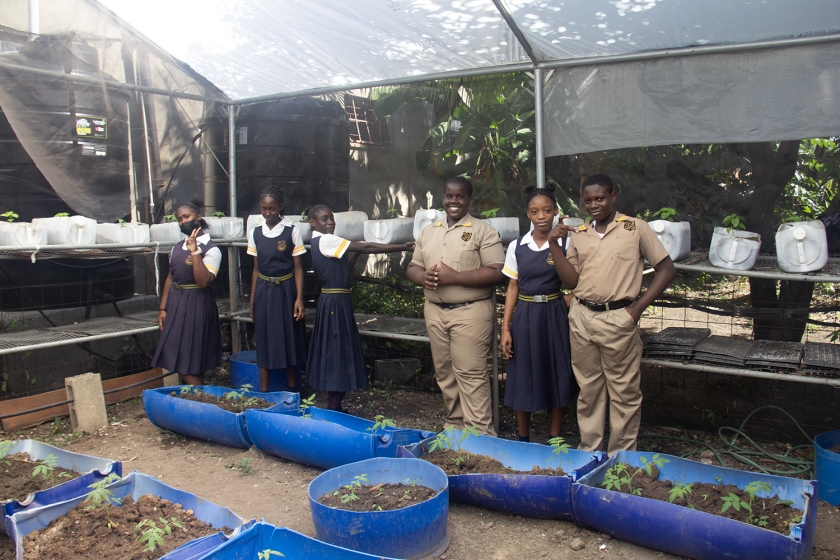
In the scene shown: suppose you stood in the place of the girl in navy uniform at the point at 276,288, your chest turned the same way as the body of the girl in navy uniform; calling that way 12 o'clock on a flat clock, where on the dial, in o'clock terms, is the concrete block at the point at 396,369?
The concrete block is roughly at 8 o'clock from the girl in navy uniform.

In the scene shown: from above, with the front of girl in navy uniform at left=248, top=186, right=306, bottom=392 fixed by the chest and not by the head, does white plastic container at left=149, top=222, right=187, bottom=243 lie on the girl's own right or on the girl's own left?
on the girl's own right

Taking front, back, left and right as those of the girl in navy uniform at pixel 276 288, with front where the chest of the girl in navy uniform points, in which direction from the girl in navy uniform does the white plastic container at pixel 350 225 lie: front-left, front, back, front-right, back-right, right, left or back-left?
left

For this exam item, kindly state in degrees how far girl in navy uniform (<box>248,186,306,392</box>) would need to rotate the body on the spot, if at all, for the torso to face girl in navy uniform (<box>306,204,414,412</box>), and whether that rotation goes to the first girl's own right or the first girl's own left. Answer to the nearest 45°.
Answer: approximately 45° to the first girl's own left

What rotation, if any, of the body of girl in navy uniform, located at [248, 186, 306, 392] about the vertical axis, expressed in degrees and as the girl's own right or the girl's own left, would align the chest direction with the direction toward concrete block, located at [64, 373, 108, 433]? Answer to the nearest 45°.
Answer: approximately 90° to the girl's own right

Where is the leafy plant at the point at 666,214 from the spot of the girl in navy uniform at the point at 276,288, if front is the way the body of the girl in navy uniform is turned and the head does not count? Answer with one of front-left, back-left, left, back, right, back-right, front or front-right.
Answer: front-left

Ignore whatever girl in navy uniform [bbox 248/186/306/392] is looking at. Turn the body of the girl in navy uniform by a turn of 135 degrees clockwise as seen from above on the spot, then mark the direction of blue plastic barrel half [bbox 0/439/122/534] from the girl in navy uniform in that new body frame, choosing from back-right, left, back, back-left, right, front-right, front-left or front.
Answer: left

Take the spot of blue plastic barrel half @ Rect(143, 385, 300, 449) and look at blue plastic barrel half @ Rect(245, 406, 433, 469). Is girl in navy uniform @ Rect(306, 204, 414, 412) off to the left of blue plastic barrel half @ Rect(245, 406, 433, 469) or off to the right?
left

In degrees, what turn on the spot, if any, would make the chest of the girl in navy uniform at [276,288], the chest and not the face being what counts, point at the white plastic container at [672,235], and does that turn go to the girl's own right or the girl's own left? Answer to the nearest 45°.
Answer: approximately 45° to the girl's own left

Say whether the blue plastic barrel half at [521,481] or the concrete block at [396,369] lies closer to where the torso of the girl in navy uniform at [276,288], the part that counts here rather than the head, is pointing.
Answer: the blue plastic barrel half

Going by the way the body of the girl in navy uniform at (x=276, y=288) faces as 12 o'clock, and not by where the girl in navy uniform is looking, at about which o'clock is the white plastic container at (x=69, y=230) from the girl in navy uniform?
The white plastic container is roughly at 3 o'clock from the girl in navy uniform.

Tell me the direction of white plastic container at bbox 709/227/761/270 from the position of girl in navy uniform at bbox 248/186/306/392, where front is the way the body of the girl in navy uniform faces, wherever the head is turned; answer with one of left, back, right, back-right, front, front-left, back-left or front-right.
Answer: front-left

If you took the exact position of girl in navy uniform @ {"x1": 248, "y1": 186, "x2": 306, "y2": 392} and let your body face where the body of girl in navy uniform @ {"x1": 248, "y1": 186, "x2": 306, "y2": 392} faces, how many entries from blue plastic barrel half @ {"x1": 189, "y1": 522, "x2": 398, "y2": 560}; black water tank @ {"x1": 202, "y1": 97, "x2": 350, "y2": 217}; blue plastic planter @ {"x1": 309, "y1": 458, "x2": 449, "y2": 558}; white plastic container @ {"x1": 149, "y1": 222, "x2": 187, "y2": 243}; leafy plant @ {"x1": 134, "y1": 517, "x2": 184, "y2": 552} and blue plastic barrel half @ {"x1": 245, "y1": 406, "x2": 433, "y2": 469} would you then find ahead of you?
4

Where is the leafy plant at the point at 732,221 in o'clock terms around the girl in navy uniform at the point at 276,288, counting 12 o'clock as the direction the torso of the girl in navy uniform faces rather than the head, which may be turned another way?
The leafy plant is roughly at 10 o'clock from the girl in navy uniform.

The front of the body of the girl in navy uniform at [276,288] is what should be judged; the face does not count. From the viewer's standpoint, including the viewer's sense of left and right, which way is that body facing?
facing the viewer

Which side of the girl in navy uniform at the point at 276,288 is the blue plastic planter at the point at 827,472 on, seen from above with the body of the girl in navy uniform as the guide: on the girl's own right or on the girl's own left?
on the girl's own left
